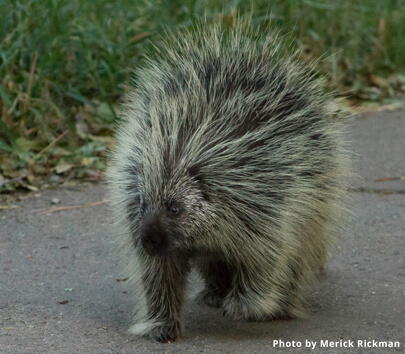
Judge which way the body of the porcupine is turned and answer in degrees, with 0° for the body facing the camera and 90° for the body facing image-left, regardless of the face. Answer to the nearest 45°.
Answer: approximately 45°
